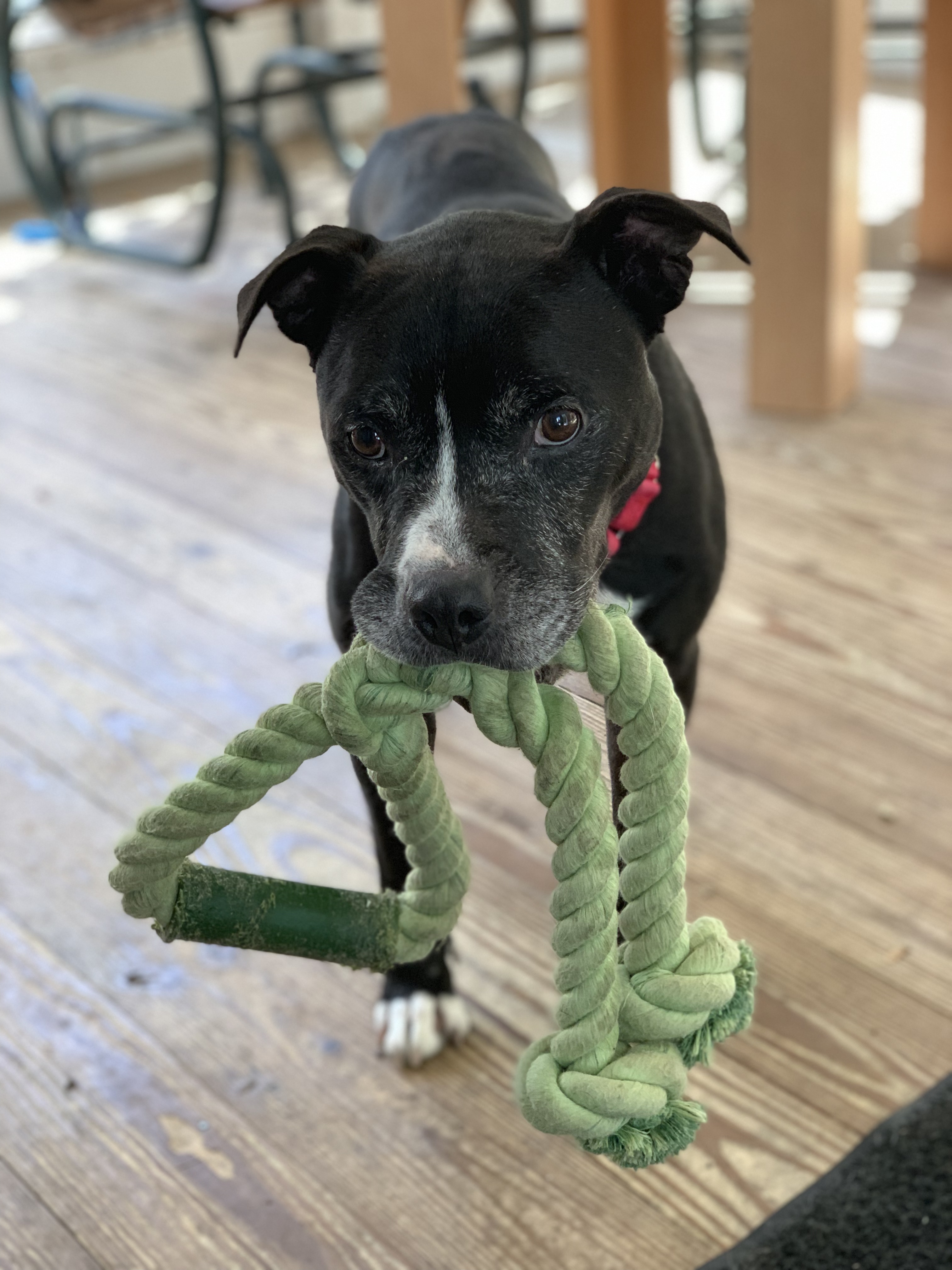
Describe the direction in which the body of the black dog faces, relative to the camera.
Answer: toward the camera

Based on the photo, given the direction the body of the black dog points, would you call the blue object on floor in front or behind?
behind

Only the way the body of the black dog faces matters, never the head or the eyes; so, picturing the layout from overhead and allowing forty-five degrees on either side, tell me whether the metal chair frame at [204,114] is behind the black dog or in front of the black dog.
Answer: behind
